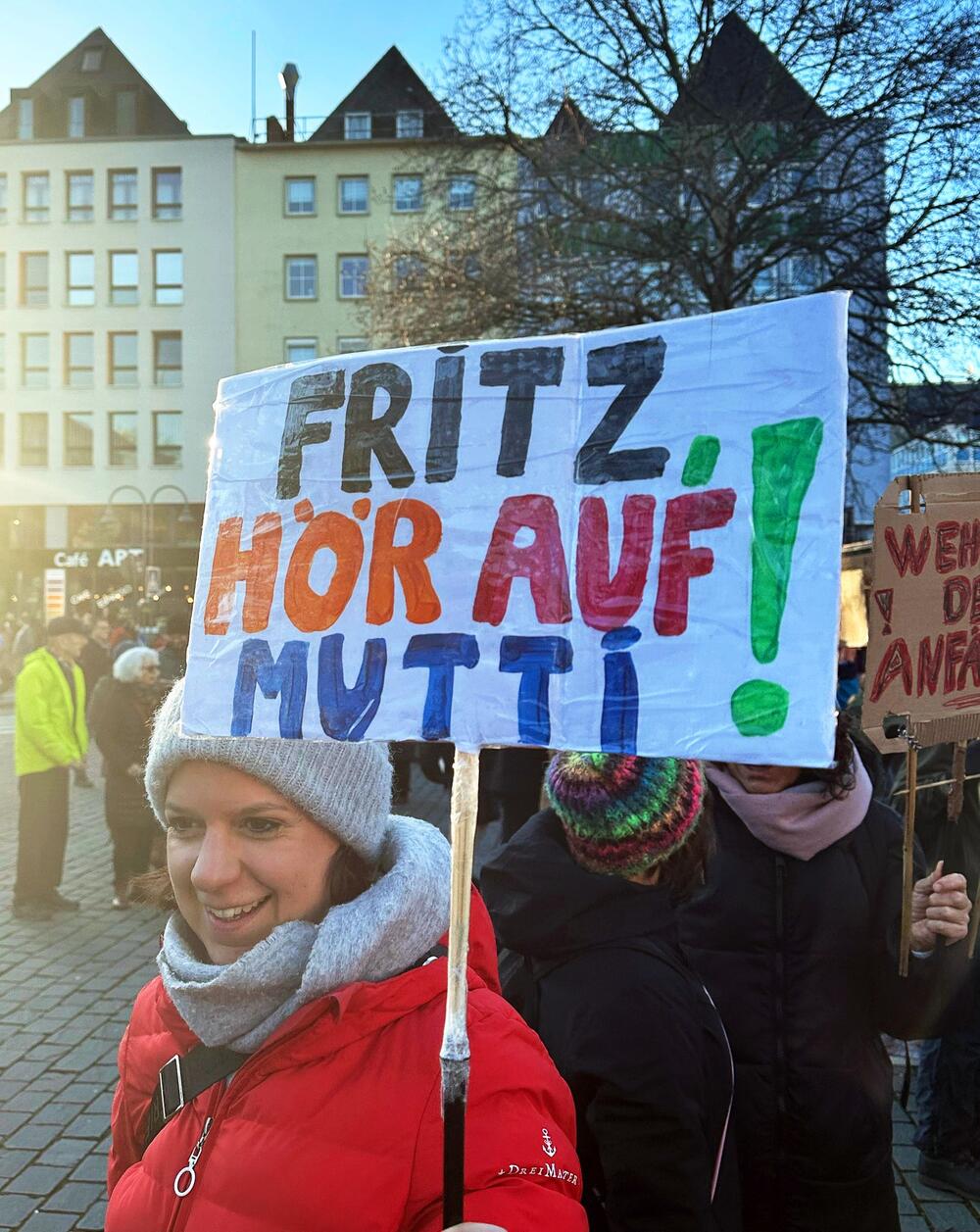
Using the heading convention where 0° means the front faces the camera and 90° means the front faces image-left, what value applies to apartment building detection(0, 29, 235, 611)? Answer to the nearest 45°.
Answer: approximately 0°

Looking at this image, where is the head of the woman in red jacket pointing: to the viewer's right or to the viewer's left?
to the viewer's left

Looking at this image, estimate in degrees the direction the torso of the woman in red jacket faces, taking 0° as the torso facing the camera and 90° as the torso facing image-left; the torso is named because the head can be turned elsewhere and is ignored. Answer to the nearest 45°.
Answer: approximately 45°

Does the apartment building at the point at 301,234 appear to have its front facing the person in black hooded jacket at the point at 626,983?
yes

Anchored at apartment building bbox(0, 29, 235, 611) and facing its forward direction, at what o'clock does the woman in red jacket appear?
The woman in red jacket is roughly at 12 o'clock from the apartment building.

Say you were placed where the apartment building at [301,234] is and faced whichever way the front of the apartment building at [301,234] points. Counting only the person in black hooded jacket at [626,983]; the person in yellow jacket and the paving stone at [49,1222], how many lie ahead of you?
3

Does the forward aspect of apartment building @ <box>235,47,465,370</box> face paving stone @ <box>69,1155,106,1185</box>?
yes

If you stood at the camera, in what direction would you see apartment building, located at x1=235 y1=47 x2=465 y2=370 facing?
facing the viewer

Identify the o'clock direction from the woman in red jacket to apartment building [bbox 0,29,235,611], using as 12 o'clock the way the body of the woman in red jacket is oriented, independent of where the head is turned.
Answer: The apartment building is roughly at 4 o'clock from the woman in red jacket.

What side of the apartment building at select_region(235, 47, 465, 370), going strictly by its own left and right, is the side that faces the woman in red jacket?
front
